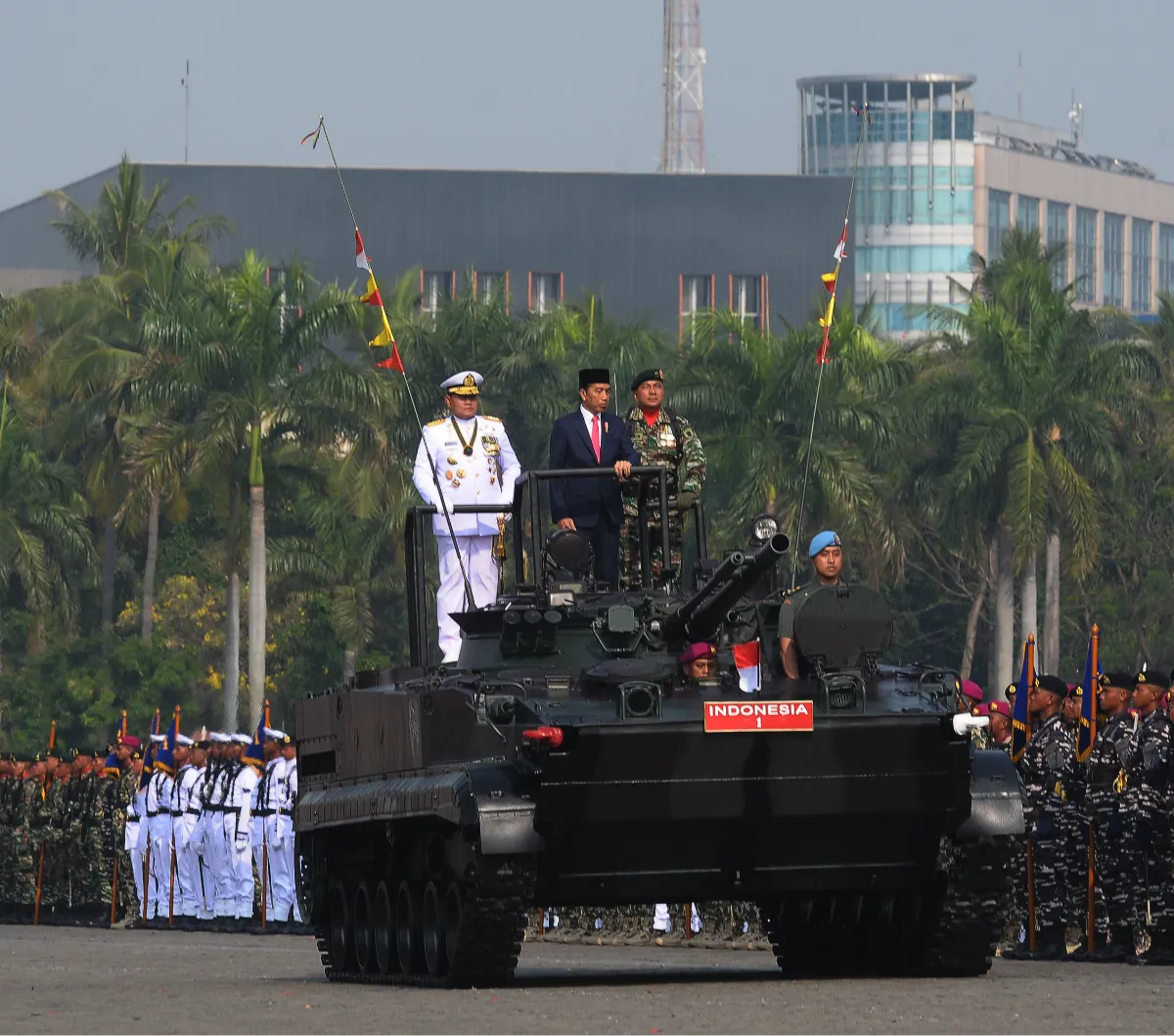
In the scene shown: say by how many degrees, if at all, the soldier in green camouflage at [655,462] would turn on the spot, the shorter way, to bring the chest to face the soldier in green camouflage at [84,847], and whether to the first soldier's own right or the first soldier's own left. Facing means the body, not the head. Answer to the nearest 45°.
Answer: approximately 135° to the first soldier's own right

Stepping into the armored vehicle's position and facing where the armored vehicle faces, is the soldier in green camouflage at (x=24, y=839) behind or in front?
behind

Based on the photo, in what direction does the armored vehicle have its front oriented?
toward the camera

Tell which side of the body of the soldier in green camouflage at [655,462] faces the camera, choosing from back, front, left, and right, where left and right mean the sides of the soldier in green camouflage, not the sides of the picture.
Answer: front

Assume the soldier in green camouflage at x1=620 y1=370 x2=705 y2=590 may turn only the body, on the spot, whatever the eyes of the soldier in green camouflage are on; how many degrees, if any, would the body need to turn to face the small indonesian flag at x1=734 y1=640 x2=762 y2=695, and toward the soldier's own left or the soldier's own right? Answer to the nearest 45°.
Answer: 0° — they already face it

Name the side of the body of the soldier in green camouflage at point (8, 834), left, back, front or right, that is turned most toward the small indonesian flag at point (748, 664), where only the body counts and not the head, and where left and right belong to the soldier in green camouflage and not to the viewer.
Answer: left

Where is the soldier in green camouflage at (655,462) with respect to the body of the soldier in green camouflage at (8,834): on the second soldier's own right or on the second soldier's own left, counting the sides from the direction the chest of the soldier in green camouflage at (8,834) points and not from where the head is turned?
on the second soldier's own left

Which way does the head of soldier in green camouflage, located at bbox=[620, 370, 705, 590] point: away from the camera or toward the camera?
toward the camera
